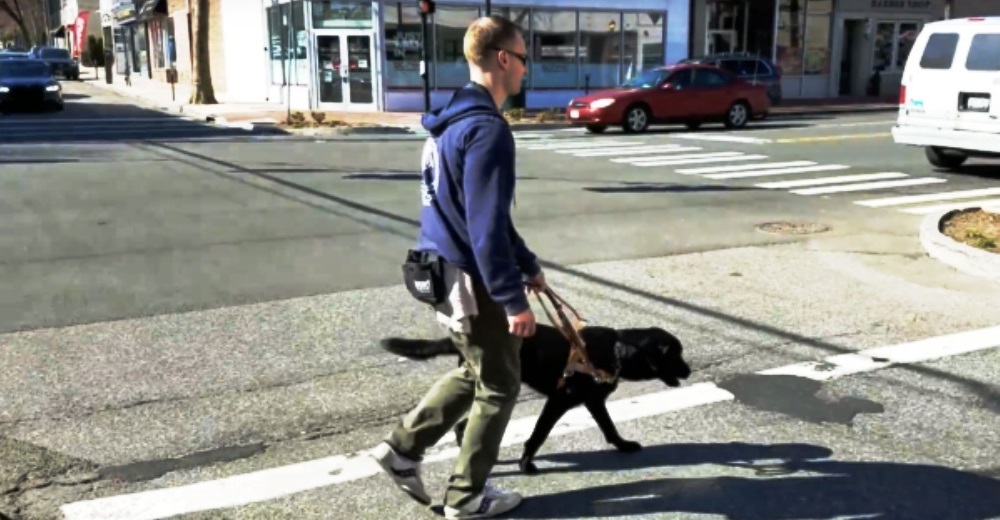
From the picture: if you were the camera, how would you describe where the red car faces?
facing the viewer and to the left of the viewer

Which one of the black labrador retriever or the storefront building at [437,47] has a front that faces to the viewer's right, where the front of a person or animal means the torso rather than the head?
the black labrador retriever

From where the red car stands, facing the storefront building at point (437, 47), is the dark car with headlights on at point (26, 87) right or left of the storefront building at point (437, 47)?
left

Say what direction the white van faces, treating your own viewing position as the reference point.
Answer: facing away from the viewer and to the right of the viewer

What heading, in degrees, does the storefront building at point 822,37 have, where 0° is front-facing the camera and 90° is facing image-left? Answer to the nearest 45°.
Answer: approximately 0°

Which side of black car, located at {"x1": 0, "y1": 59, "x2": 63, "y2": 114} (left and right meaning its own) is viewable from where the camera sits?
front

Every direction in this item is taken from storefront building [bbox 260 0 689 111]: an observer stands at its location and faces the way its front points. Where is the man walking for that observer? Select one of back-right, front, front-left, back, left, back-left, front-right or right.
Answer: front

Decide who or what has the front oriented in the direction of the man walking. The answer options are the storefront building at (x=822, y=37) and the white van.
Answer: the storefront building

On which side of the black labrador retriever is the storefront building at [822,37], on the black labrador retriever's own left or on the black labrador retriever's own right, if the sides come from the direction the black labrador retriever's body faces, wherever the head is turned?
on the black labrador retriever's own left

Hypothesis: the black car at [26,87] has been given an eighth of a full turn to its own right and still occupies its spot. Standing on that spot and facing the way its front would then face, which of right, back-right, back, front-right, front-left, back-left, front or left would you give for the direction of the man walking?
front-left

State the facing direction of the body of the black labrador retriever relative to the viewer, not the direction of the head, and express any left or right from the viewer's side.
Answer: facing to the right of the viewer

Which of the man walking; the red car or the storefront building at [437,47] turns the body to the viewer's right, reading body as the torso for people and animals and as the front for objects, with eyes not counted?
the man walking

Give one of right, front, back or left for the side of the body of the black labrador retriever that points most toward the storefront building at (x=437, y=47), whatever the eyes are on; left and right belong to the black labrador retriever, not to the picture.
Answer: left

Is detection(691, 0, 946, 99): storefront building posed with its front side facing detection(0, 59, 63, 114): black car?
no

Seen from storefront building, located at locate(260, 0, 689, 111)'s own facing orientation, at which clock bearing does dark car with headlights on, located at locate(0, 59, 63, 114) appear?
The dark car with headlights on is roughly at 3 o'clock from the storefront building.

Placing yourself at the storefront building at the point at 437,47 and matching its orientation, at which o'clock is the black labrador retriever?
The black labrador retriever is roughly at 12 o'clock from the storefront building.

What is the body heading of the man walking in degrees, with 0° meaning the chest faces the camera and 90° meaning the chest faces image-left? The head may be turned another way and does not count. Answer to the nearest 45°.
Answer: approximately 270°
